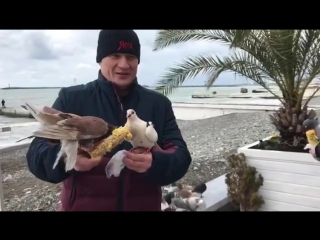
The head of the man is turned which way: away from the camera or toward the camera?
toward the camera

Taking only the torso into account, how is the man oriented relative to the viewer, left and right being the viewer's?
facing the viewer

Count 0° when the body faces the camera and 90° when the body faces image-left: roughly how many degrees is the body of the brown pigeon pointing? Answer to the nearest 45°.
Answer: approximately 270°

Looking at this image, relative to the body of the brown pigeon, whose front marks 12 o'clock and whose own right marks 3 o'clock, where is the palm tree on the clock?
The palm tree is roughly at 11 o'clock from the brown pigeon.

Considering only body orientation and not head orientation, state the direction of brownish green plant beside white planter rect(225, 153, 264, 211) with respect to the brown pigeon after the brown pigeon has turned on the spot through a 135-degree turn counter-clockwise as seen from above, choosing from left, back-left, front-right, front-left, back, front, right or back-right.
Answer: right
